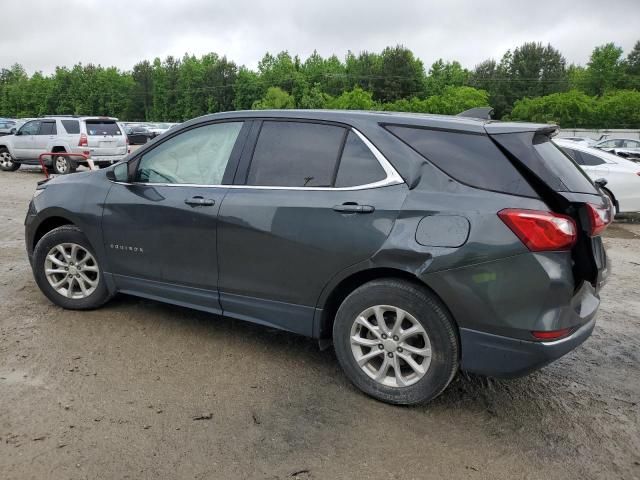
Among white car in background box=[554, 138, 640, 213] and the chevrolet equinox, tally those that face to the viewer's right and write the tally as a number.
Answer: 0

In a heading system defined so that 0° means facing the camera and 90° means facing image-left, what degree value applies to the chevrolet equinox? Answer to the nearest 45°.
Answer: approximately 135°

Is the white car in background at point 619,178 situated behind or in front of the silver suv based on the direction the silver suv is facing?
behind

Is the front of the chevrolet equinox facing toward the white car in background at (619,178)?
no

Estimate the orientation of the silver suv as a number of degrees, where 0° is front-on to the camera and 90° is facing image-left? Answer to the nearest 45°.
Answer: approximately 135°

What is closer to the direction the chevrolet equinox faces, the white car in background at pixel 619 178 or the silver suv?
the silver suv

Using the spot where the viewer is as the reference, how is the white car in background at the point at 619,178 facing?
facing to the left of the viewer

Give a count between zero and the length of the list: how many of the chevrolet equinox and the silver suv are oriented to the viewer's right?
0

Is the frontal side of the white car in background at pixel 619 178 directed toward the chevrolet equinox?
no

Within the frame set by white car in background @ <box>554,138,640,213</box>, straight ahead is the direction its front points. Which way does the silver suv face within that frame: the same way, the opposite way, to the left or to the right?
the same way

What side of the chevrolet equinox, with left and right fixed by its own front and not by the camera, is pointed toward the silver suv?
front

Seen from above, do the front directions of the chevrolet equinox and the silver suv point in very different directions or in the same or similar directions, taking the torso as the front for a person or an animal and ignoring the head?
same or similar directions

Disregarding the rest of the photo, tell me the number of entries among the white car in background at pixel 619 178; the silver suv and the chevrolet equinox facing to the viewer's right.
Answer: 0
